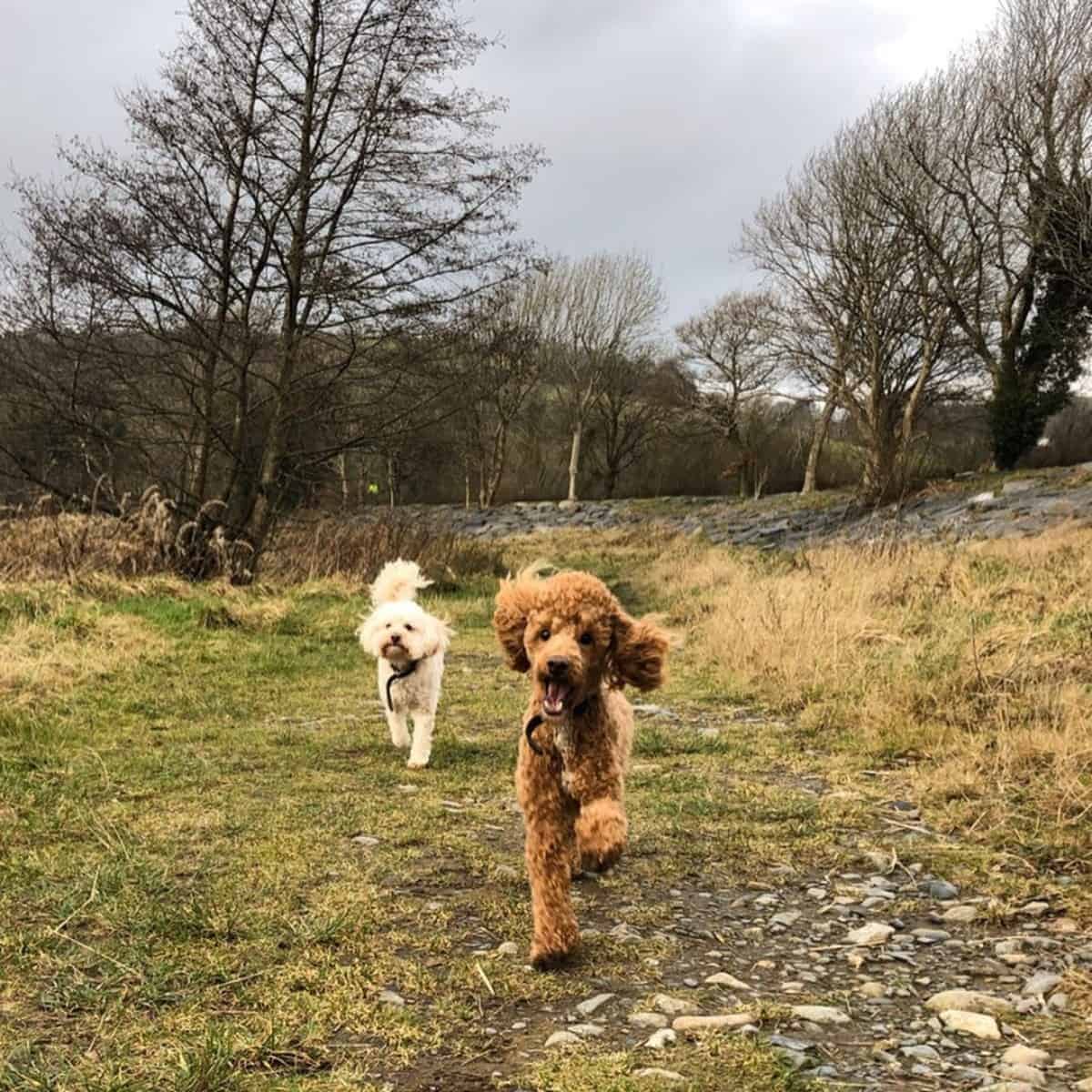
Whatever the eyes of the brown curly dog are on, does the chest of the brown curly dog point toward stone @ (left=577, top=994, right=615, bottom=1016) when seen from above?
yes

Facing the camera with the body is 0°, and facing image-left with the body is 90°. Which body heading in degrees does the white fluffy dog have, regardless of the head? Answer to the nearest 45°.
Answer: approximately 0°

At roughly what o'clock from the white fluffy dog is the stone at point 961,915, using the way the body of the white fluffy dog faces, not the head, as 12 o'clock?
The stone is roughly at 11 o'clock from the white fluffy dog.

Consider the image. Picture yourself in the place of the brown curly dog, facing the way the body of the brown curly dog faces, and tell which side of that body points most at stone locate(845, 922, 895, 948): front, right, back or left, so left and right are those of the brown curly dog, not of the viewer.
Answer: left

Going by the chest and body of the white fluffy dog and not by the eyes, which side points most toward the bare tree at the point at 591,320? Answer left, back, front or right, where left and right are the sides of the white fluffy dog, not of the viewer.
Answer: back

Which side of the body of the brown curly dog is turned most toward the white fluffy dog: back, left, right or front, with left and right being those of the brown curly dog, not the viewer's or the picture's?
back
